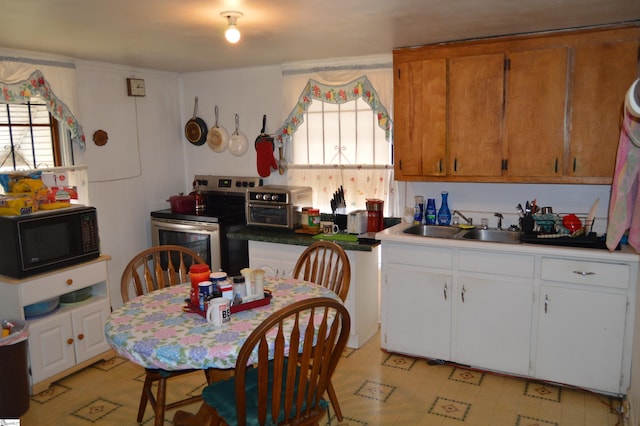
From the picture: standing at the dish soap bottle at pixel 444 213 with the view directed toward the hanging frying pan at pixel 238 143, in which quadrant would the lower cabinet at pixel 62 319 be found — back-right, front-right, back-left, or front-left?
front-left

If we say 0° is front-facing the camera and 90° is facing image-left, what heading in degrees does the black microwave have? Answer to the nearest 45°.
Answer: approximately 315°

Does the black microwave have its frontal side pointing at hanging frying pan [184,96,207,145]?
no

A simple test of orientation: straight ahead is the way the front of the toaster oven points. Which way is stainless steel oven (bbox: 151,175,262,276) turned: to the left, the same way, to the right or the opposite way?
the same way

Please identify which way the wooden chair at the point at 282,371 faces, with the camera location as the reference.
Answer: facing away from the viewer and to the left of the viewer

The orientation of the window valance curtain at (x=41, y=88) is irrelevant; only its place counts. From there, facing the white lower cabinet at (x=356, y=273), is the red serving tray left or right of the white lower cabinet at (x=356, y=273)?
right

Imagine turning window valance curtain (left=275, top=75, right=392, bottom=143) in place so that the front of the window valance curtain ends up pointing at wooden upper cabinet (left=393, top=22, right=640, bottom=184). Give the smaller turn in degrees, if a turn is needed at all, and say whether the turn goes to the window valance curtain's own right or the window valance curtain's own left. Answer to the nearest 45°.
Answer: approximately 45° to the window valance curtain's own left

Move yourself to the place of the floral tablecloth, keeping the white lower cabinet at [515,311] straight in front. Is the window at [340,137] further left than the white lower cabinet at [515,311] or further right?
left

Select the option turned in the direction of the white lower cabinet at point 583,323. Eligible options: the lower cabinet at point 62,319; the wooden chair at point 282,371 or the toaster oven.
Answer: the lower cabinet

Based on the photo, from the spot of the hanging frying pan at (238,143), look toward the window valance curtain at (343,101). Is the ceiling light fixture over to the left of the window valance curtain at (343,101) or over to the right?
right

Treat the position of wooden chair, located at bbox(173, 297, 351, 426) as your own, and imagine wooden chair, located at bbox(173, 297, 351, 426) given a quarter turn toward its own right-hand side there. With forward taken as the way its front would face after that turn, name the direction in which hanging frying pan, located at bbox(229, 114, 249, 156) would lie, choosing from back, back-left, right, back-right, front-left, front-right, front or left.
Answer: front-left

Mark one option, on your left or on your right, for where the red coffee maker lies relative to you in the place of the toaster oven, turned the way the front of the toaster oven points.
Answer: on your left

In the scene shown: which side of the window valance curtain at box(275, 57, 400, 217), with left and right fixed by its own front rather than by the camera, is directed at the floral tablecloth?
front

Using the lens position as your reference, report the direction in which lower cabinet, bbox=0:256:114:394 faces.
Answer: facing the viewer and to the right of the viewer

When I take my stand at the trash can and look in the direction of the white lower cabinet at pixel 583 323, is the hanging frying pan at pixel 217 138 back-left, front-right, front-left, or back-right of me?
front-left

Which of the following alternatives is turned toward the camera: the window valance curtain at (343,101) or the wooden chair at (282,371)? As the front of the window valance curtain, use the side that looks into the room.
the window valance curtain

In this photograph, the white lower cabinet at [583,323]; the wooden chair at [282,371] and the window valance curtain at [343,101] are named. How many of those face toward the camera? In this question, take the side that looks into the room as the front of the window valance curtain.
2

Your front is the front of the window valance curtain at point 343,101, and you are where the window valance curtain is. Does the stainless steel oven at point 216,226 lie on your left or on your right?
on your right

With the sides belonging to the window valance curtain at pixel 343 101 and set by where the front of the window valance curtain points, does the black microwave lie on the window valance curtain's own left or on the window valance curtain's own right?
on the window valance curtain's own right
